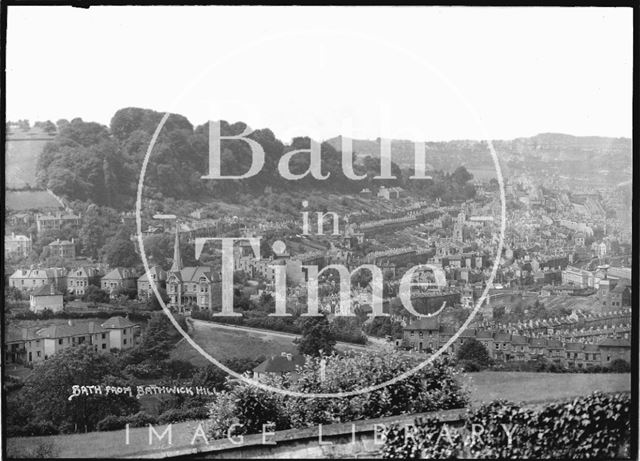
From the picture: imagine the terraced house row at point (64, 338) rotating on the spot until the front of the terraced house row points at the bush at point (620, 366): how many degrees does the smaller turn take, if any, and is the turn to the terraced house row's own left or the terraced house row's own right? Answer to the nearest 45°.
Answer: approximately 45° to the terraced house row's own left

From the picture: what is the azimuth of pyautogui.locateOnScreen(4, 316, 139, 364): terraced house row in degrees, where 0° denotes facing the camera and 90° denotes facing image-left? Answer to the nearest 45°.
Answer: approximately 315°

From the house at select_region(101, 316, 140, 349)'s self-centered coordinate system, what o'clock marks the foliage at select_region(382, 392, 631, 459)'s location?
The foliage is roughly at 11 o'clock from the house.

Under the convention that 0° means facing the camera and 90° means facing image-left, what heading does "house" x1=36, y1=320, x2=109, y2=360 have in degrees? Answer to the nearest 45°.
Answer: approximately 315°

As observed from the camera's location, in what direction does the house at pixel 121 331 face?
facing the viewer and to the right of the viewer

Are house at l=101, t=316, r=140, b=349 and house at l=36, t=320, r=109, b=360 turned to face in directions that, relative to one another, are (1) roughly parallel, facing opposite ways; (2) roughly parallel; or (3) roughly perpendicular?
roughly parallel

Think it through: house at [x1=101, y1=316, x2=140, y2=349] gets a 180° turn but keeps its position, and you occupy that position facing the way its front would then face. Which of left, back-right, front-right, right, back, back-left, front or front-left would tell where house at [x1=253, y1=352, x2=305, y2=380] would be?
back-right

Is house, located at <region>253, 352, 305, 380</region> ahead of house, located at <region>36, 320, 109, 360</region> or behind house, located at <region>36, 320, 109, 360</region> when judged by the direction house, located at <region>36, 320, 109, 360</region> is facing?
ahead

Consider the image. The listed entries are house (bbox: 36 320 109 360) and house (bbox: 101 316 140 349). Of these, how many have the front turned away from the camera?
0
